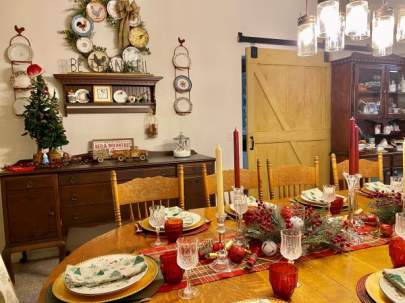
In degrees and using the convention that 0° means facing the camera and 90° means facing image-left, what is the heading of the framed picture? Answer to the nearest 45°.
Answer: approximately 0°

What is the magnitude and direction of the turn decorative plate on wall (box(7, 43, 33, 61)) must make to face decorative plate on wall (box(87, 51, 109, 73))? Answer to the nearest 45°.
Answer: approximately 90° to its left

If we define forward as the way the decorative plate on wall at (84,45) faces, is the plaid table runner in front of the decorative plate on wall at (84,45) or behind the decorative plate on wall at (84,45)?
in front

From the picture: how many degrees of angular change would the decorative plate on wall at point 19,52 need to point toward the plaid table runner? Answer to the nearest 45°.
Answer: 0° — it already faces it

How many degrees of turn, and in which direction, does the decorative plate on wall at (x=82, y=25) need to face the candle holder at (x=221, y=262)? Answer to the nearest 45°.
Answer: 0° — it already faces it

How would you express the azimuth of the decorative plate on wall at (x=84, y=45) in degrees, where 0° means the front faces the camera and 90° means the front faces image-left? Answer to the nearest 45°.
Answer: approximately 0°

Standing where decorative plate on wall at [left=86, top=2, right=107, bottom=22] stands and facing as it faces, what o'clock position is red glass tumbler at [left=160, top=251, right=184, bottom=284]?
The red glass tumbler is roughly at 12 o'clock from the decorative plate on wall.
